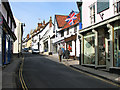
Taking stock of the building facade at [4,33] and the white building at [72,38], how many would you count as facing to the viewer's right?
1

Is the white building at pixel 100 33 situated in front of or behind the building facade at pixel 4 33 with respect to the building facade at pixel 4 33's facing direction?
in front

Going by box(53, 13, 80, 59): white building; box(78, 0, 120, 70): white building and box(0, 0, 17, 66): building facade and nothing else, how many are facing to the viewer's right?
1

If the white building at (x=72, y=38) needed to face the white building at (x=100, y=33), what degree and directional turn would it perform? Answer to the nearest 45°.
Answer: approximately 45° to its left

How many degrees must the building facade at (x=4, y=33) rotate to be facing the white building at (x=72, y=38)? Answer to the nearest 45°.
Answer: approximately 45° to its left

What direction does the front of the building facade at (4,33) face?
to the viewer's right

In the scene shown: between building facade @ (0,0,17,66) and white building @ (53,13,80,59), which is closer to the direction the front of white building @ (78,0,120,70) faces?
the building facade

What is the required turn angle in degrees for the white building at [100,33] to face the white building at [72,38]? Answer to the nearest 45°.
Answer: approximately 135° to its right

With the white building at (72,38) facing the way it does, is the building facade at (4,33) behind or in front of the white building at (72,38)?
in front

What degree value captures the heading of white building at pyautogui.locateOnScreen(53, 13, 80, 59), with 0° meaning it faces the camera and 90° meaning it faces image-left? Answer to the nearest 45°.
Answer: approximately 45°

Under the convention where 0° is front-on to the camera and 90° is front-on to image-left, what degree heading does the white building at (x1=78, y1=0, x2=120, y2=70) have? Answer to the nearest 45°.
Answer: approximately 45°
